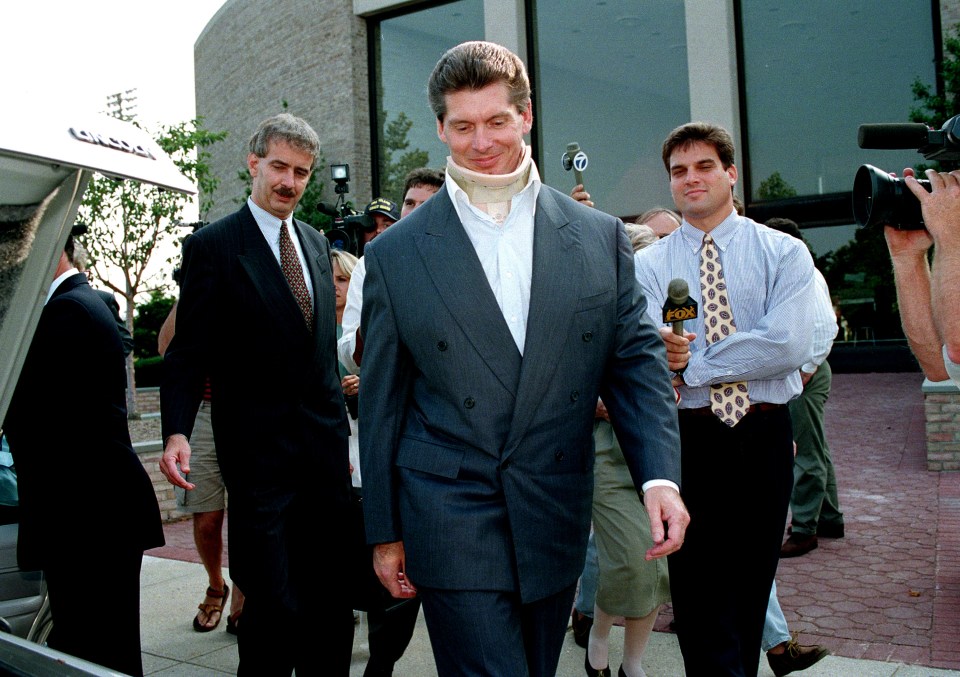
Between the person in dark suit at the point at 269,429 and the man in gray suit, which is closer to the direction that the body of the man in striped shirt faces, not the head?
the man in gray suit

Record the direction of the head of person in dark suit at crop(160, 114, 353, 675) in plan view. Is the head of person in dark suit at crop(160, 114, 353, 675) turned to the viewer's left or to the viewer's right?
to the viewer's right

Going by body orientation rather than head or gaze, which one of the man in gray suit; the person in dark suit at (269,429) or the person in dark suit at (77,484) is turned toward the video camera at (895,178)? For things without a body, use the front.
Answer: the person in dark suit at (269,429)

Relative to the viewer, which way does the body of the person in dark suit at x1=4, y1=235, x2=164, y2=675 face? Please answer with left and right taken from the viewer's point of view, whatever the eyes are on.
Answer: facing to the left of the viewer

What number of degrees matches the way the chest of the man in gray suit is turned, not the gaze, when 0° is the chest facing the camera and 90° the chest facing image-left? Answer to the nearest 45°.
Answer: approximately 0°

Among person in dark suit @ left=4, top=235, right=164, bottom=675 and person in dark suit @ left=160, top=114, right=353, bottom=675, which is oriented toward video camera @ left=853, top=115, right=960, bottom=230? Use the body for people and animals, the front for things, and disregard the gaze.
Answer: person in dark suit @ left=160, top=114, right=353, bottom=675

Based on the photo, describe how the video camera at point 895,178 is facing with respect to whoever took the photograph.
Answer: facing to the left of the viewer
